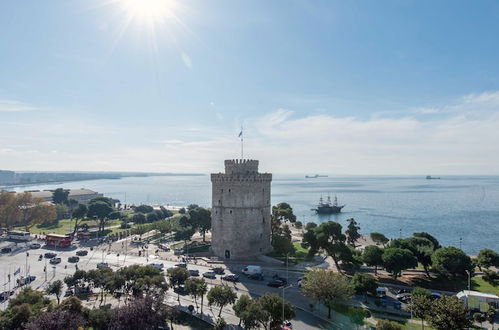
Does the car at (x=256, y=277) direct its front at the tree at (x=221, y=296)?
no

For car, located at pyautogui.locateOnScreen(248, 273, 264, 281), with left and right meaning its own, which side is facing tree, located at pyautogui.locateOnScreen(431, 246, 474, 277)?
back

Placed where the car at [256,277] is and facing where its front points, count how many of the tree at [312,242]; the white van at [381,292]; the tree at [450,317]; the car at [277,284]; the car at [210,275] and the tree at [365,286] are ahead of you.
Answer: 1

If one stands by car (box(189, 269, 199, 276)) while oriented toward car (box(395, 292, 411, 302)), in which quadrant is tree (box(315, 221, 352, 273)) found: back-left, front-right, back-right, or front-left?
front-left

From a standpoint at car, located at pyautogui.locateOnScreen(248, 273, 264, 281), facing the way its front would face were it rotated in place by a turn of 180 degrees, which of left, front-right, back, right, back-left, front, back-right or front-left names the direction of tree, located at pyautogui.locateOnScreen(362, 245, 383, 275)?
front

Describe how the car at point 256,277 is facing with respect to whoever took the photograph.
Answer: facing to the left of the viewer

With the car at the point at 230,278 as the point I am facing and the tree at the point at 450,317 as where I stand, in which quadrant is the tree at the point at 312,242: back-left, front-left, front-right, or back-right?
front-right

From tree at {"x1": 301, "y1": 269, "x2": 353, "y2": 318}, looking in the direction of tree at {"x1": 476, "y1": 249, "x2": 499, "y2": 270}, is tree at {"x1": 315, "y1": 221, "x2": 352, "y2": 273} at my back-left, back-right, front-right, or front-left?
front-left

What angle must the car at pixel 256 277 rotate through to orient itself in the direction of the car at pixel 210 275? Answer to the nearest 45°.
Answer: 0° — it already faces it

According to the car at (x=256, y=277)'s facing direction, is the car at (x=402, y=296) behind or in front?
behind

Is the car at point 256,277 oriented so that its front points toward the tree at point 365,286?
no
